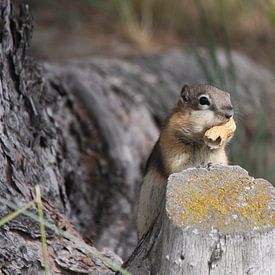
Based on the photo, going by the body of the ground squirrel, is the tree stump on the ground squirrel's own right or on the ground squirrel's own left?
on the ground squirrel's own right

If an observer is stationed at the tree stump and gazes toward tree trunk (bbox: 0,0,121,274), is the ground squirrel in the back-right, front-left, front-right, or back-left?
front-right

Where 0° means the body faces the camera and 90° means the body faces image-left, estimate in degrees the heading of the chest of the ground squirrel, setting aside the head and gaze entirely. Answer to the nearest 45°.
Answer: approximately 270°

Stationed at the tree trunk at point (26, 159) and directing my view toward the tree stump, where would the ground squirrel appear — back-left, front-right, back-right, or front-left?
front-left

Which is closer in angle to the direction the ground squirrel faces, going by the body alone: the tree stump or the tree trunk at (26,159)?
the tree stump

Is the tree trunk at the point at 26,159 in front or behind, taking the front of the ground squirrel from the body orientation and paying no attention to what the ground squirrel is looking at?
behind
